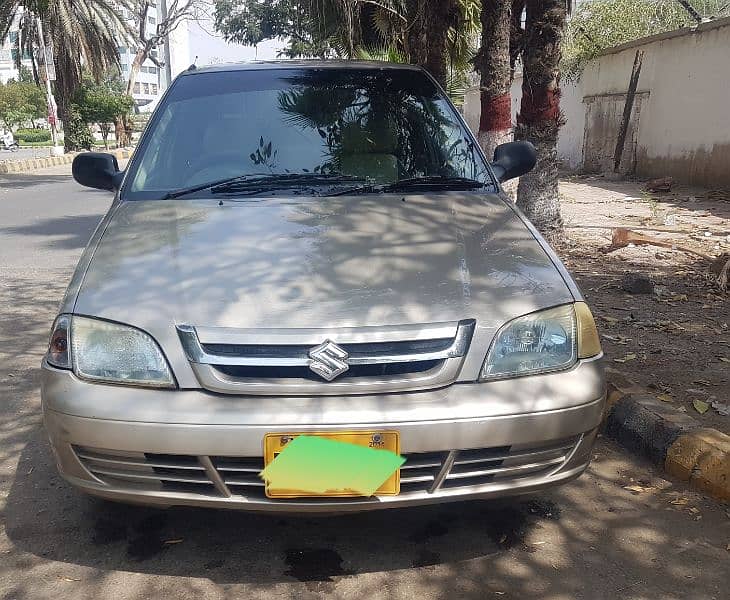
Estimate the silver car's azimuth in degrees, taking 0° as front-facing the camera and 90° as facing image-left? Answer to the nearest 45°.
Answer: approximately 0°

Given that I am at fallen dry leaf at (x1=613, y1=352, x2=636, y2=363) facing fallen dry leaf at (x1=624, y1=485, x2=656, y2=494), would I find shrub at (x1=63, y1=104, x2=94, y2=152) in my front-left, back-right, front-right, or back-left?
back-right

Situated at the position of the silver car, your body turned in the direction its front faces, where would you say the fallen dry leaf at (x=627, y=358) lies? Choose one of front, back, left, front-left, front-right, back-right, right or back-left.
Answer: back-left

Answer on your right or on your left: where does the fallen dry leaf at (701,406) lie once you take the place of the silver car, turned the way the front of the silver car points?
on your left

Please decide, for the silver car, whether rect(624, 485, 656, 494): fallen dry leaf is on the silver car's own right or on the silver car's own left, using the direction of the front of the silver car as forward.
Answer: on the silver car's own left

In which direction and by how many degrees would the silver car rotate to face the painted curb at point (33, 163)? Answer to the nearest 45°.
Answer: approximately 135° to its right

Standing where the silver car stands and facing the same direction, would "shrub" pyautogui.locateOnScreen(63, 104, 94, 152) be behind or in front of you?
behind
